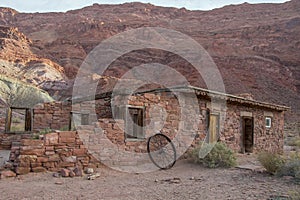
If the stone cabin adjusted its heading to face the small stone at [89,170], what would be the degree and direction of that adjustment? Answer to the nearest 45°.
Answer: approximately 90° to its right

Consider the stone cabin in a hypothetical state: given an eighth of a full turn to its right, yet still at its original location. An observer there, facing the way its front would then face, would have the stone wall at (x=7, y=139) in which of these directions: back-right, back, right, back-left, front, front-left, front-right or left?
right

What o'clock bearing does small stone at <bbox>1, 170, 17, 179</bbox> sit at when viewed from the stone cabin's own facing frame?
The small stone is roughly at 3 o'clock from the stone cabin.

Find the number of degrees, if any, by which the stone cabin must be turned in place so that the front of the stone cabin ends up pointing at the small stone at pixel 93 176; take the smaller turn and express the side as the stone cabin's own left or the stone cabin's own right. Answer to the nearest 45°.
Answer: approximately 90° to the stone cabin's own right

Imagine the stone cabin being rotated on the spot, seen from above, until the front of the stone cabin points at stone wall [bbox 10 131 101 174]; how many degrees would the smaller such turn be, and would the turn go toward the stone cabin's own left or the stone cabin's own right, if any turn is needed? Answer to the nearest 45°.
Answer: approximately 90° to the stone cabin's own right
